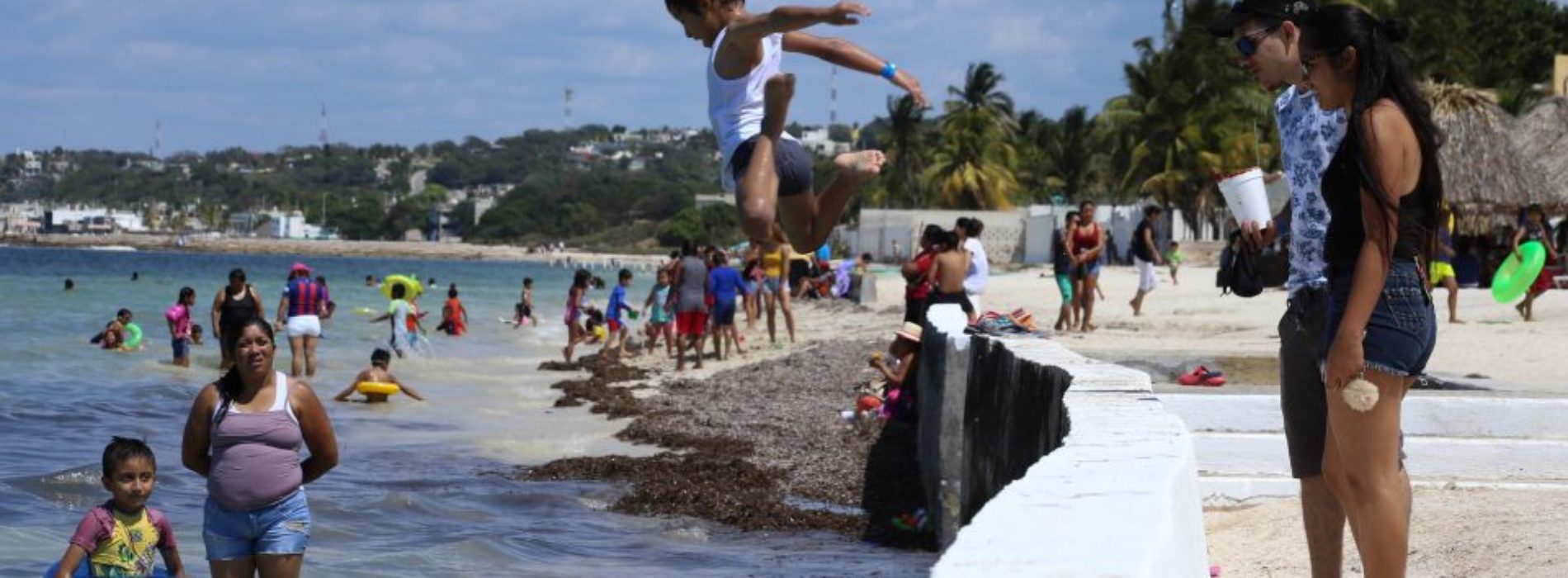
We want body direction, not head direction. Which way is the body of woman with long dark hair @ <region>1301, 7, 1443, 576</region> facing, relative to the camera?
to the viewer's left

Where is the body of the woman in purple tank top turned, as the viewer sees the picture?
toward the camera

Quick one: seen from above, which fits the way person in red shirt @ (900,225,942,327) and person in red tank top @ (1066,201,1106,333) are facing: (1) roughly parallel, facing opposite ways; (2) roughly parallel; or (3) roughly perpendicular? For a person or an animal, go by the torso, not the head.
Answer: roughly perpendicular

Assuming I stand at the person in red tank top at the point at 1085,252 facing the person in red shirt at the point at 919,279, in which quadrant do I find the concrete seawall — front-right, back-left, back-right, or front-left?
front-left

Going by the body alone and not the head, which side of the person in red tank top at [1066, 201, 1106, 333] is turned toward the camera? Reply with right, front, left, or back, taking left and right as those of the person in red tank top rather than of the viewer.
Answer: front

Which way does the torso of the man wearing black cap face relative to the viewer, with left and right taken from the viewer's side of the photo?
facing to the left of the viewer

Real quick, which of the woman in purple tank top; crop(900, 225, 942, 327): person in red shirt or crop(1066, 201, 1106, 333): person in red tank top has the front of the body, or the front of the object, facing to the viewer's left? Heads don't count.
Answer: the person in red shirt

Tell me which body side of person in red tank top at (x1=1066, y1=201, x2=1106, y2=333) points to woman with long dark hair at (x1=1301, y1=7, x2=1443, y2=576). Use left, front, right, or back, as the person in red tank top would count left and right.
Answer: front

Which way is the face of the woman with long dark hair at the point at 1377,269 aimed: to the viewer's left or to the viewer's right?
to the viewer's left
